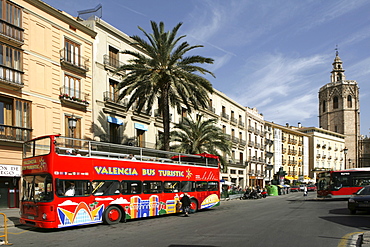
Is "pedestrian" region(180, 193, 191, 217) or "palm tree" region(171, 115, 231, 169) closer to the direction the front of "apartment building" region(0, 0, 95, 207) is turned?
the pedestrian

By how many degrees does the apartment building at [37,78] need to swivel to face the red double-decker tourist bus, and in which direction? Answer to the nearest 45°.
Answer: approximately 45° to its right

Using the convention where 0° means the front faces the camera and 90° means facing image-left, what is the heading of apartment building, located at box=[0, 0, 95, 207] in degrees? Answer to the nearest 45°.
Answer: approximately 315°

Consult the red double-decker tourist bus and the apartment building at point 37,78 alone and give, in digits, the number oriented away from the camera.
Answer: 0

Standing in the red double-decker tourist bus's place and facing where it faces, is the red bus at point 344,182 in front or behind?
behind

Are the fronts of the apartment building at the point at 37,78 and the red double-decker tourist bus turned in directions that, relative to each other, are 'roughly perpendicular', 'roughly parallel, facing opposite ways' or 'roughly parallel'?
roughly perpendicular
